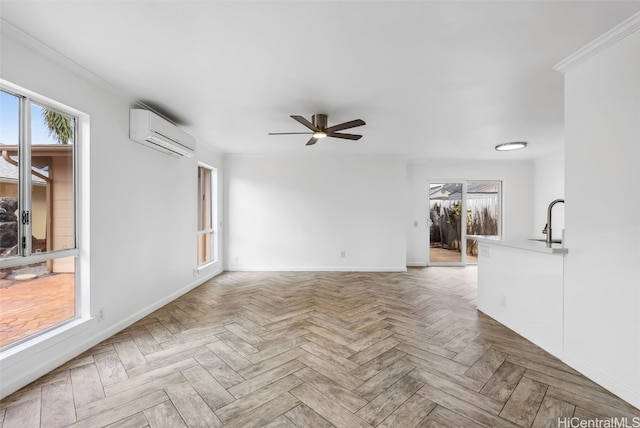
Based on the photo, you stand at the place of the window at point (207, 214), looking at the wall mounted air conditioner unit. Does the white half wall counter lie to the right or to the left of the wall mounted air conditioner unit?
left

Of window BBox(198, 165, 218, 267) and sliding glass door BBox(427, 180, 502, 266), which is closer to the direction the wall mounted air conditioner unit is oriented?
the sliding glass door

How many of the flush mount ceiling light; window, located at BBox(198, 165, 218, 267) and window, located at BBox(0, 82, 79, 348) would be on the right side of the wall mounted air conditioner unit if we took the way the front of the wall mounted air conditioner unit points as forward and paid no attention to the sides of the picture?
1

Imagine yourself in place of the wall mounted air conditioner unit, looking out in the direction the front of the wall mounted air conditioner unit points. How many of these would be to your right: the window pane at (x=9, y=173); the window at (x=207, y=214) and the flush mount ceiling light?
1

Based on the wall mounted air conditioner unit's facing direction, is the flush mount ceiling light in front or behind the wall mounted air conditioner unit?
in front

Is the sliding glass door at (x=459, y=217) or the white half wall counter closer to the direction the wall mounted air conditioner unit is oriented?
the white half wall counter

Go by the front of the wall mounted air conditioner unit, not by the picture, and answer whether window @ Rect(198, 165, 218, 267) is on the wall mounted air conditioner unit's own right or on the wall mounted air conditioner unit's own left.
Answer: on the wall mounted air conditioner unit's own left

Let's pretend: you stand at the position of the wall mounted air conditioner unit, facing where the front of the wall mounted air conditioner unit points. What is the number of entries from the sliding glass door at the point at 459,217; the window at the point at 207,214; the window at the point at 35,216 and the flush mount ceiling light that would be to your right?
1

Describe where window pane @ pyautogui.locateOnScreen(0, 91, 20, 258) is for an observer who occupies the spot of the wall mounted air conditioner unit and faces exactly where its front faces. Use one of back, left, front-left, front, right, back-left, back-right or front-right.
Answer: right

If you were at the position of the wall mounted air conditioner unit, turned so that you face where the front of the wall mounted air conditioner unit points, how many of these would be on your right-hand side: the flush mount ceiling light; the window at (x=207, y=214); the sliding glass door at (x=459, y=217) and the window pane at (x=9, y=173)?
1

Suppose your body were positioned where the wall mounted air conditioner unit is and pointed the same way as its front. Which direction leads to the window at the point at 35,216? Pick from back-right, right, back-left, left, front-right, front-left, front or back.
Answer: right

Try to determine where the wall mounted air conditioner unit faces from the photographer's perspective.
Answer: facing the viewer and to the right of the viewer

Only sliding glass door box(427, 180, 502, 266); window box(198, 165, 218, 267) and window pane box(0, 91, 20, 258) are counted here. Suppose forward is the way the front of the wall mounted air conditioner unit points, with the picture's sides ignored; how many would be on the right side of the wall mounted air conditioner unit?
1

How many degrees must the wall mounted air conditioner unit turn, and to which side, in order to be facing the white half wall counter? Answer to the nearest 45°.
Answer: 0° — it already faces it
